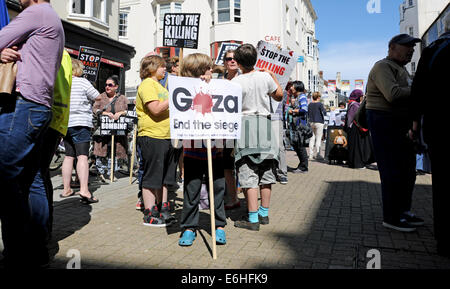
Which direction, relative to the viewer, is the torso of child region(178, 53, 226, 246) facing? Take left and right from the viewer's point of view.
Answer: facing the viewer

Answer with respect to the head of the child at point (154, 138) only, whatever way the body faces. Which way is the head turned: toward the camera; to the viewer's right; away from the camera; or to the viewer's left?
to the viewer's right

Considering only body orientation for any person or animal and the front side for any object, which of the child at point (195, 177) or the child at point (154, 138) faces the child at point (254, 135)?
the child at point (154, 138)

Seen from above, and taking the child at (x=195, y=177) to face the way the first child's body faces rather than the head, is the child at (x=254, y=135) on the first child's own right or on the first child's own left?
on the first child's own left

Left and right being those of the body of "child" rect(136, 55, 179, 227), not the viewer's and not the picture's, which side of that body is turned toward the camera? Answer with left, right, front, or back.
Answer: right

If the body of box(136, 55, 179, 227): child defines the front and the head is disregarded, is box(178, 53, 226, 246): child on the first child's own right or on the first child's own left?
on the first child's own right

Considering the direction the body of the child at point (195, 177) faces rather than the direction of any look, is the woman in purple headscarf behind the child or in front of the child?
behind

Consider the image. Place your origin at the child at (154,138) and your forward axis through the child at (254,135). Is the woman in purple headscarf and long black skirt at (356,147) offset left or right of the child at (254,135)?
left

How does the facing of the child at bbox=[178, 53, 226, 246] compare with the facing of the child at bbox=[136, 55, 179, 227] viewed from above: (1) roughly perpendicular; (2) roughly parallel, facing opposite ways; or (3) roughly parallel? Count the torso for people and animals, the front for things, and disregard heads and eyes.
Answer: roughly perpendicular

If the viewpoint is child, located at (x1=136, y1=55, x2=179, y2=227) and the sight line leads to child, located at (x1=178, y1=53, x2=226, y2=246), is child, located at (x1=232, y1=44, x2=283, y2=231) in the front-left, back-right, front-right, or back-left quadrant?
front-left
